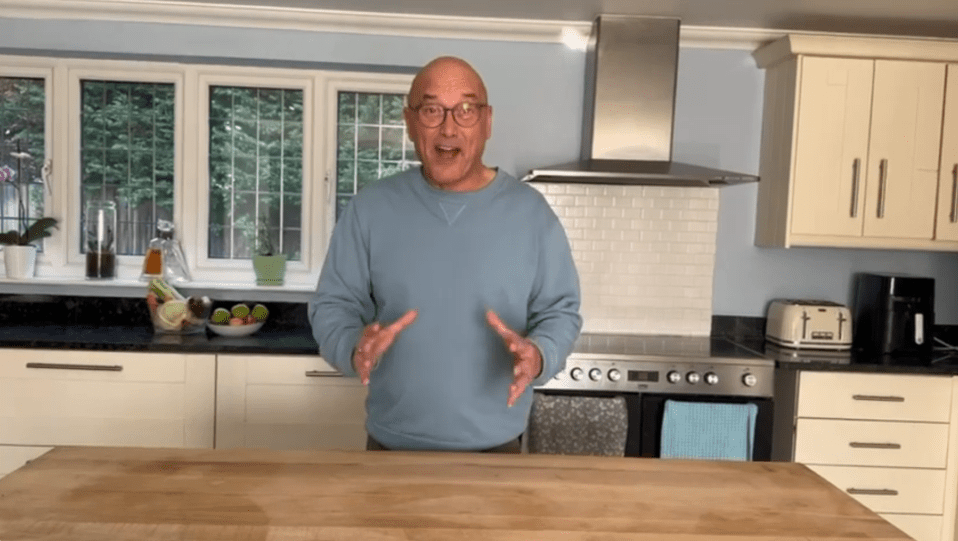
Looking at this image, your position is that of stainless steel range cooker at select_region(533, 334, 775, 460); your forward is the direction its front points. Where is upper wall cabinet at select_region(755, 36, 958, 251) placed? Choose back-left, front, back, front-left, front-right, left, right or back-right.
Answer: back-left

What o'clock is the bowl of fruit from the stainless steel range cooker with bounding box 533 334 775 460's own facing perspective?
The bowl of fruit is roughly at 3 o'clock from the stainless steel range cooker.

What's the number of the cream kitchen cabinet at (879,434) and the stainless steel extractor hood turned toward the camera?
2
